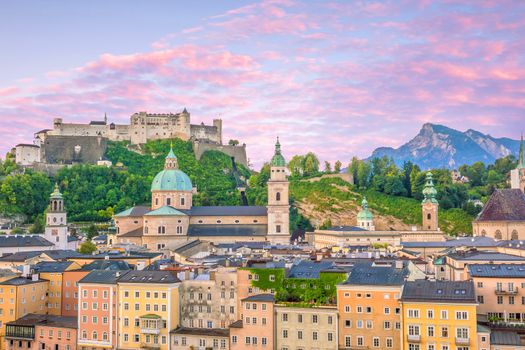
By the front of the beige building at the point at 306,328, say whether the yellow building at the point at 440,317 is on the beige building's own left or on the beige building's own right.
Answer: on the beige building's own left

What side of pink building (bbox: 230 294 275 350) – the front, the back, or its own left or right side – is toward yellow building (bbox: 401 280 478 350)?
left

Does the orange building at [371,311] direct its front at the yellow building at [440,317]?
no

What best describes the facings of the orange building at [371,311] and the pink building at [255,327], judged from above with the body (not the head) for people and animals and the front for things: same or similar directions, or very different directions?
same or similar directions

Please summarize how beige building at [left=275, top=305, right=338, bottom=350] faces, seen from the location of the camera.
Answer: facing the viewer

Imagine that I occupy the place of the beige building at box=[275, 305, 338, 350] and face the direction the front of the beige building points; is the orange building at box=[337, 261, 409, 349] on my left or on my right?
on my left

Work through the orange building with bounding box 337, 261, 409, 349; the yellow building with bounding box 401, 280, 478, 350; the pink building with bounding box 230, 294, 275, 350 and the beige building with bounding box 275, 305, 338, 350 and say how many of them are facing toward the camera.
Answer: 4

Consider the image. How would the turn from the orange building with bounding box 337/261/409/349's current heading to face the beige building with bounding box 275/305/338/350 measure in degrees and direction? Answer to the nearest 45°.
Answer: approximately 90° to its right

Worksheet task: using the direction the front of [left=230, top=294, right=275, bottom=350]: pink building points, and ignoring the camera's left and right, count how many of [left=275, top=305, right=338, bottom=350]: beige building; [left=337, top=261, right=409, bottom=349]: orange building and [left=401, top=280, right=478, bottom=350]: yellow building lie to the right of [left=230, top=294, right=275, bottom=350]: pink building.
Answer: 0

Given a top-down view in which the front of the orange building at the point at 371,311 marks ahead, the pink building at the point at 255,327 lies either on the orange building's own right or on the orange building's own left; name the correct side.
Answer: on the orange building's own right

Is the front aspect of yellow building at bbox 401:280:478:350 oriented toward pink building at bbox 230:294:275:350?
no

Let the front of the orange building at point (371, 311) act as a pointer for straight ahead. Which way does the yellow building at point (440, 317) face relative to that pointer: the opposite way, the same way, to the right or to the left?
the same way

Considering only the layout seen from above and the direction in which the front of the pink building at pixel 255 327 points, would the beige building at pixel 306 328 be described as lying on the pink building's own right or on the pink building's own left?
on the pink building's own left

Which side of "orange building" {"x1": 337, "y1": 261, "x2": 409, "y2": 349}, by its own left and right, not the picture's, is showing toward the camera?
front

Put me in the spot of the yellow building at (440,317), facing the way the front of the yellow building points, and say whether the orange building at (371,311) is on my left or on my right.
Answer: on my right

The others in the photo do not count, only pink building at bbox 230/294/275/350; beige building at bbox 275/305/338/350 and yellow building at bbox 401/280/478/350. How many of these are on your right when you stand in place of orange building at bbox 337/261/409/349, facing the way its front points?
2

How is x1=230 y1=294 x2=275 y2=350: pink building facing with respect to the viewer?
toward the camera

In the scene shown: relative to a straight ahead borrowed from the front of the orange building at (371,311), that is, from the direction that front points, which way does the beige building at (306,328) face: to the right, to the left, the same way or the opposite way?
the same way

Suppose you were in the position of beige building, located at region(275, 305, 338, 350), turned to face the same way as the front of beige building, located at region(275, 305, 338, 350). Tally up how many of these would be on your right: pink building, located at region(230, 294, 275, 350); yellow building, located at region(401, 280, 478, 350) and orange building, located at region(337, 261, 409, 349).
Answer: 1
